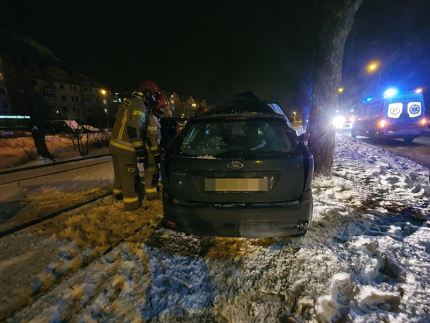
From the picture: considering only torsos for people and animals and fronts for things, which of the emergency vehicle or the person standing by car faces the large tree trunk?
the person standing by car

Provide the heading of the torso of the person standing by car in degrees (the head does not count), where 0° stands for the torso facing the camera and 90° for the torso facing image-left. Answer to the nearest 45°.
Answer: approximately 270°

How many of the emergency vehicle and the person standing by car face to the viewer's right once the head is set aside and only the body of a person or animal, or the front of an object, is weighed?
1

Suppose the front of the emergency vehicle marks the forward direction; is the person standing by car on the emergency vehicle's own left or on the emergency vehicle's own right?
on the emergency vehicle's own left

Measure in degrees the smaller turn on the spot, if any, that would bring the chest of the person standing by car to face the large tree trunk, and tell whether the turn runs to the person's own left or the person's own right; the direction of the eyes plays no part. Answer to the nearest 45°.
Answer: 0° — they already face it

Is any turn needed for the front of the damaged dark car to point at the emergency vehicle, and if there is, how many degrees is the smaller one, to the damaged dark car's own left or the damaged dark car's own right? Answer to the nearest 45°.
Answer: approximately 45° to the damaged dark car's own right

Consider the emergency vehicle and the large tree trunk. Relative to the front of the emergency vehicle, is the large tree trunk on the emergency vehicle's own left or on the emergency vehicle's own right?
on the emergency vehicle's own left

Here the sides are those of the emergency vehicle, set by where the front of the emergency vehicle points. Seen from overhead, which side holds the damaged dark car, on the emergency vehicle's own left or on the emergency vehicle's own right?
on the emergency vehicle's own left

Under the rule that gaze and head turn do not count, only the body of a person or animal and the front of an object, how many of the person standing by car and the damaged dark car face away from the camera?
1

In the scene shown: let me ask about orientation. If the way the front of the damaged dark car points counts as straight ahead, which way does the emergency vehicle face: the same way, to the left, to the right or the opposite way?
the same way

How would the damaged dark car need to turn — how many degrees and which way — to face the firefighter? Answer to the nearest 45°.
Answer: approximately 45° to its left

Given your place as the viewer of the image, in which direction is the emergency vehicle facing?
facing away from the viewer and to the left of the viewer

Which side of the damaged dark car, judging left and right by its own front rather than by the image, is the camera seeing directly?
back
